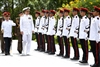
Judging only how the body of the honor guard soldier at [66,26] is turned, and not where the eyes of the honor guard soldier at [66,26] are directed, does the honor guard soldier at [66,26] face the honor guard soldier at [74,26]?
no

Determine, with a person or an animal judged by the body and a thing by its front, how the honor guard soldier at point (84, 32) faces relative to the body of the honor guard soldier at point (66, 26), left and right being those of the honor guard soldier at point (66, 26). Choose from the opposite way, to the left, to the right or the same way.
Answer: the same way

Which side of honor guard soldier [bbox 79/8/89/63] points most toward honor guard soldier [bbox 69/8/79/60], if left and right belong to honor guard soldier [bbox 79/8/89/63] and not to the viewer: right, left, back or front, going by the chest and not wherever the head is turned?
right

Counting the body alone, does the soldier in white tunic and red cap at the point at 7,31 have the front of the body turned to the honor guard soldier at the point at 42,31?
no

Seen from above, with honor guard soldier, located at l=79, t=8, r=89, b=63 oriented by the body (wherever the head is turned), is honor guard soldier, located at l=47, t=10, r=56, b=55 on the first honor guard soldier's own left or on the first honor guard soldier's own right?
on the first honor guard soldier's own right

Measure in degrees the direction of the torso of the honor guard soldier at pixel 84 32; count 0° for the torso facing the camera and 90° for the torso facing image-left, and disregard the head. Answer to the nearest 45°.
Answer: approximately 45°

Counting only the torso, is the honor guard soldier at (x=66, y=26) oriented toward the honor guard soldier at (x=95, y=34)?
no

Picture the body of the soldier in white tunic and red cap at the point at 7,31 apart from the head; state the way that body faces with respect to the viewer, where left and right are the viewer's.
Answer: facing the viewer

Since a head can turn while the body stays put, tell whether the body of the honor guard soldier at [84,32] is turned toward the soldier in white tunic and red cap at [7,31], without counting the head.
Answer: no
